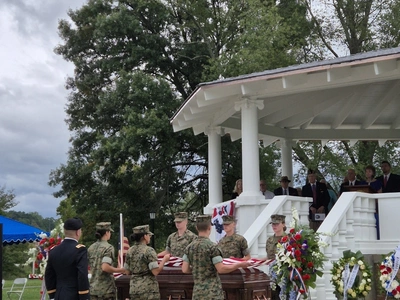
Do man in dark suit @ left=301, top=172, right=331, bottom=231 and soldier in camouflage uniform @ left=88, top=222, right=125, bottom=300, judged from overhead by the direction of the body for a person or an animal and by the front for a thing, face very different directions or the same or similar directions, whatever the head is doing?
very different directions

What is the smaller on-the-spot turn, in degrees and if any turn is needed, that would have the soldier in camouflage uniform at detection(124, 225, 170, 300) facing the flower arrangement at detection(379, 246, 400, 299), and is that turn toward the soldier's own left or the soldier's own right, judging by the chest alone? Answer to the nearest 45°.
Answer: approximately 45° to the soldier's own right

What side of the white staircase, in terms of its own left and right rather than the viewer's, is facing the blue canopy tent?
right

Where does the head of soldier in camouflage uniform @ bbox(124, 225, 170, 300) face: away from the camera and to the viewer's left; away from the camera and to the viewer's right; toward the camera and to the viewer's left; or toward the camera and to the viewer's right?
away from the camera and to the viewer's right

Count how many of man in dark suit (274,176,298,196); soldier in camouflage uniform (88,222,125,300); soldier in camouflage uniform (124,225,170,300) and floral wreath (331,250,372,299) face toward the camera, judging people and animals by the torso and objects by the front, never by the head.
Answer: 2

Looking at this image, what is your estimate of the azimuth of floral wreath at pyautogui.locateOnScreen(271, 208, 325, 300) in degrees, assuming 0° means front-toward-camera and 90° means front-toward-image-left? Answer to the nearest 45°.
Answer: approximately 0°
